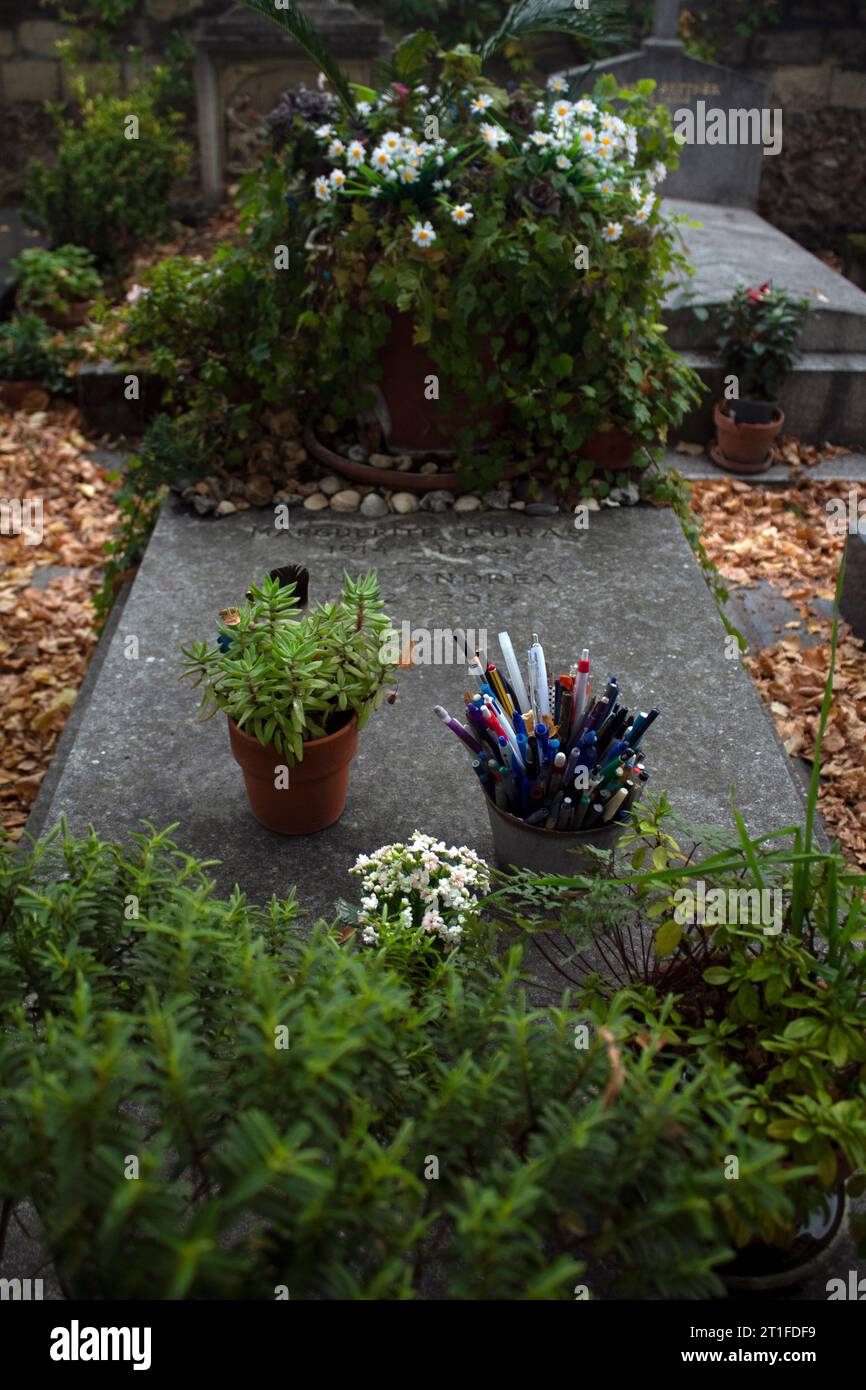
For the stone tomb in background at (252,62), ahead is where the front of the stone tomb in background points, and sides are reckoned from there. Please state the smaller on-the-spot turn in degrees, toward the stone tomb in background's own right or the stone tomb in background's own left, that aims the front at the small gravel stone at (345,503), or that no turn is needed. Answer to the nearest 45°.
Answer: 0° — it already faces it

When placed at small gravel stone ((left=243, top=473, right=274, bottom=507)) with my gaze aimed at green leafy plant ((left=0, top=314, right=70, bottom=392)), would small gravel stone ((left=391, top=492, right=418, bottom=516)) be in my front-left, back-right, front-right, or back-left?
back-right

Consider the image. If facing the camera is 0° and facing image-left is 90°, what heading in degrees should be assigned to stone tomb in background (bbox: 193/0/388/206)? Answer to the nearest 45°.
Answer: approximately 0°

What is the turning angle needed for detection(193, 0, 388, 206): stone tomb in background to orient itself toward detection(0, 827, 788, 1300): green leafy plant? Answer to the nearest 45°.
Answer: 0° — it already faces it

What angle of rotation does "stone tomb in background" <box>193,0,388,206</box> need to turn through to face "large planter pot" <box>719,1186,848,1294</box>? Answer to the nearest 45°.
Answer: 0° — it already faces it

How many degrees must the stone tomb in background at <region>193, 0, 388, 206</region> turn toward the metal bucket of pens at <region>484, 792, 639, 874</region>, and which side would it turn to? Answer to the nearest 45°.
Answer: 0° — it already faces it

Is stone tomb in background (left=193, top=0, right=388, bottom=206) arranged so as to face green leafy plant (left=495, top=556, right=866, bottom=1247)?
yes
